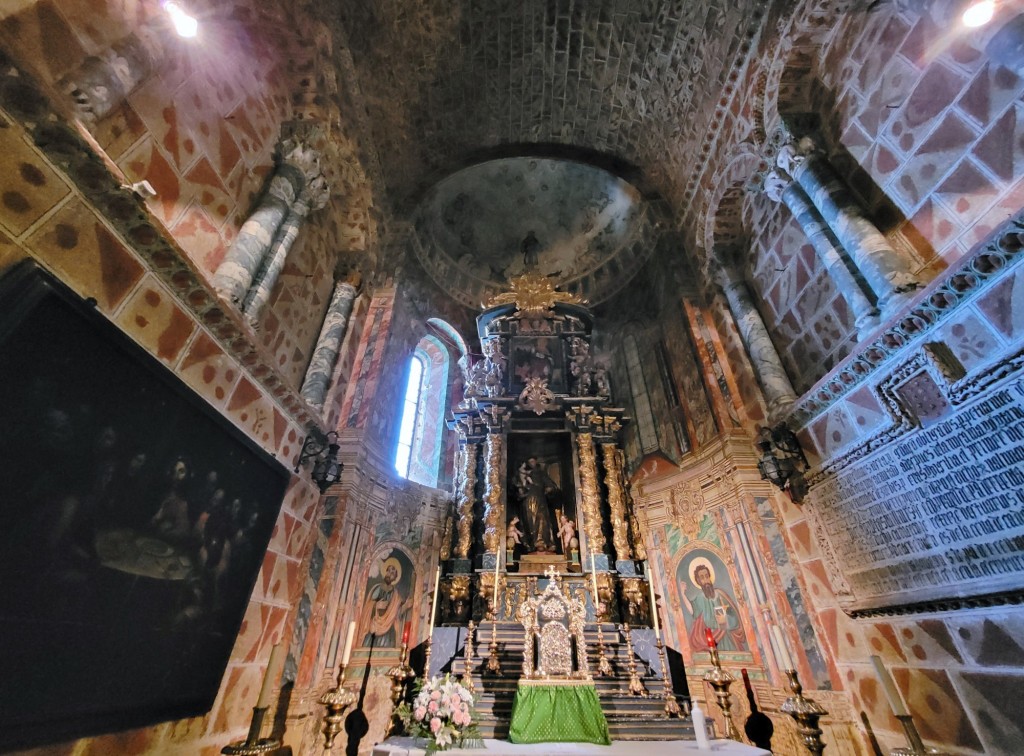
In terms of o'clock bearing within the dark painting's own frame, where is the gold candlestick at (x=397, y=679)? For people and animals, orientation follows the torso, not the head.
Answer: The gold candlestick is roughly at 10 o'clock from the dark painting.

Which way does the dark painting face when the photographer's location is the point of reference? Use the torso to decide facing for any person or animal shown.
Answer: facing the viewer and to the right of the viewer

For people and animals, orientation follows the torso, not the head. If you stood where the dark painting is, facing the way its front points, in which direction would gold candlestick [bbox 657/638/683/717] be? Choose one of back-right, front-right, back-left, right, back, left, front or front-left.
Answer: front-left

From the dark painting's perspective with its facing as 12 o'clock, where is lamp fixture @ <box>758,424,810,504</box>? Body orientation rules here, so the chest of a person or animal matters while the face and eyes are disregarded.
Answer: The lamp fixture is roughly at 11 o'clock from the dark painting.

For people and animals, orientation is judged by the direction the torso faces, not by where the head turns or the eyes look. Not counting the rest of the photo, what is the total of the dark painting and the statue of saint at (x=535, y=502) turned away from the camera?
0

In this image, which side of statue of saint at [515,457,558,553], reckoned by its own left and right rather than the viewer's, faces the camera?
front

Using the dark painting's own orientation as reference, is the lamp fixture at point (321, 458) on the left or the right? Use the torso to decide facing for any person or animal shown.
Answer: on its left

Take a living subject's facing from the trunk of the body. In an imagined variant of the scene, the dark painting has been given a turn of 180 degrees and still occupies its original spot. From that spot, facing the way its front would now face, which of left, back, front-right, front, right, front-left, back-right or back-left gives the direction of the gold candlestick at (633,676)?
back-right

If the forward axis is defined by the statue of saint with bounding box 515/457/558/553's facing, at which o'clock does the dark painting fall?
The dark painting is roughly at 1 o'clock from the statue of saint.

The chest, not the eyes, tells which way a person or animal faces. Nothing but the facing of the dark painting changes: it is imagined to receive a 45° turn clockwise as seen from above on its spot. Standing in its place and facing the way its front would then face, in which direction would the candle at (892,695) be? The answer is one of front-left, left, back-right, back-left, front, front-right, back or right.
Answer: front-left

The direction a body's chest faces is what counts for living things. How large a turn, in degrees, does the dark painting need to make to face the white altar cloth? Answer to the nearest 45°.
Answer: approximately 45° to its left

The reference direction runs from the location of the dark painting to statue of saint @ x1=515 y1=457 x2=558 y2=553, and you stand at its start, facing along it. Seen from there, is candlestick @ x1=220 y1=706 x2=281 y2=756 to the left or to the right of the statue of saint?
right

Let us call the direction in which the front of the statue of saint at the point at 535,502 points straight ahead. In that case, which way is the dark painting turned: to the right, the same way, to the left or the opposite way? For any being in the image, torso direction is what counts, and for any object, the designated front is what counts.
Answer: to the left

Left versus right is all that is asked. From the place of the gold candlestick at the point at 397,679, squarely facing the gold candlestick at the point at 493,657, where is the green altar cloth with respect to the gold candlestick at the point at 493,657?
right

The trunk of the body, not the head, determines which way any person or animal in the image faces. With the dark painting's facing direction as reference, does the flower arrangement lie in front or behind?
in front

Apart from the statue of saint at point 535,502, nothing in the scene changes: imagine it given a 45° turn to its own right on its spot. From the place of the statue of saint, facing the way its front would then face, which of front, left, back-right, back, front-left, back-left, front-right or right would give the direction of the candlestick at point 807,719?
left

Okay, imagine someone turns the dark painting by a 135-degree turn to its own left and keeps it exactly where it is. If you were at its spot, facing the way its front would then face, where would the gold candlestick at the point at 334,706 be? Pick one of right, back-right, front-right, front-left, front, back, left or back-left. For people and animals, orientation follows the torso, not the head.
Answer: right
